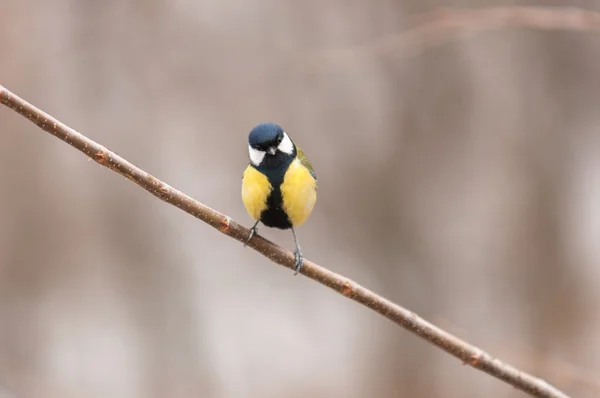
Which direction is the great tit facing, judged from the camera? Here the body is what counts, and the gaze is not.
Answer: toward the camera
